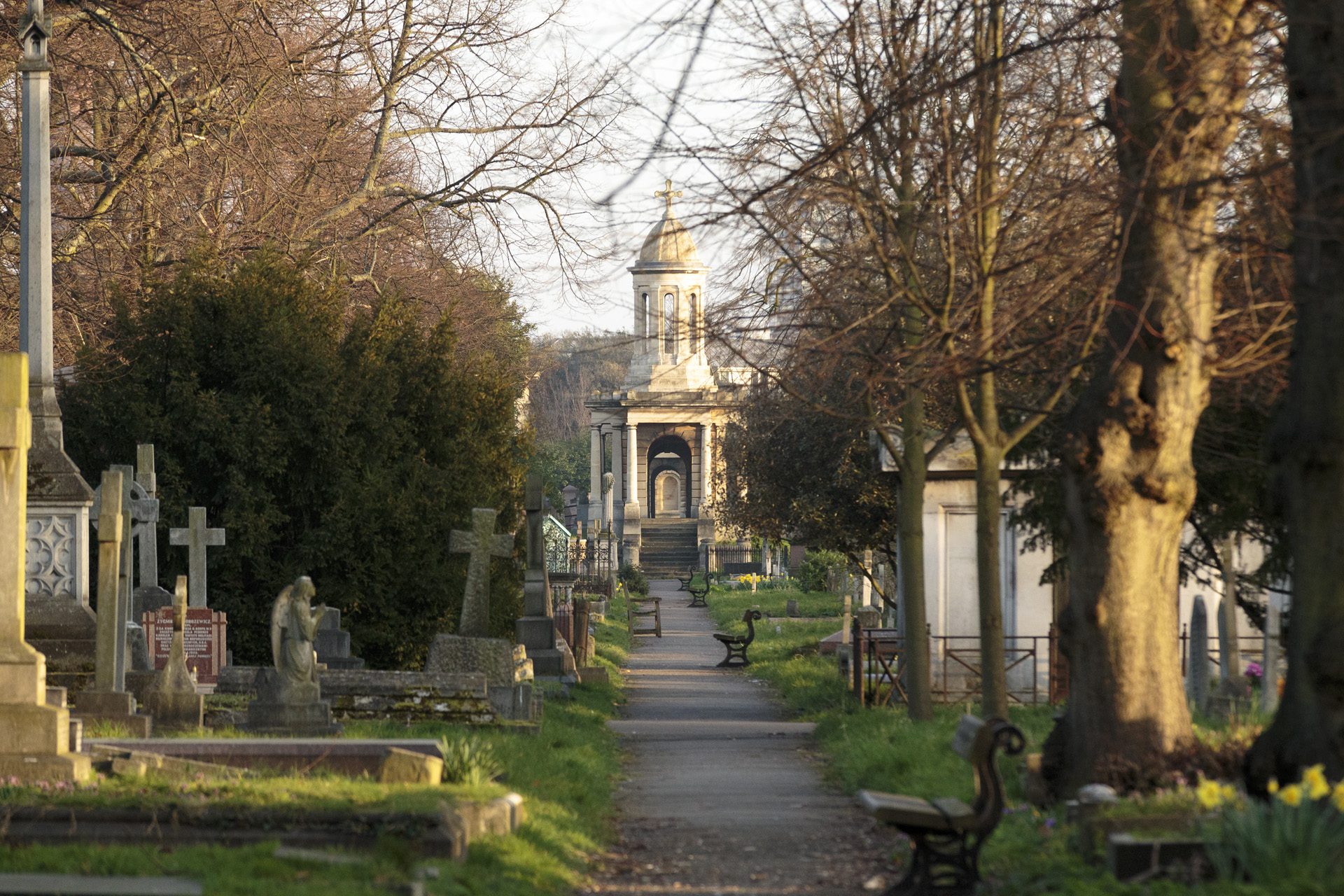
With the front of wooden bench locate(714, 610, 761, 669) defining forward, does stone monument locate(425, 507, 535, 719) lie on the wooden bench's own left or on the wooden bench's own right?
on the wooden bench's own left

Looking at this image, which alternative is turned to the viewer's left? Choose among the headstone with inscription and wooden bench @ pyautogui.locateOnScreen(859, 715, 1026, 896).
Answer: the wooden bench

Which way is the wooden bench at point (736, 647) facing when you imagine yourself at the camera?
facing to the left of the viewer

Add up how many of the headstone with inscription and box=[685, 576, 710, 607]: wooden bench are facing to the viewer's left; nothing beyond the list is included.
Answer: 1

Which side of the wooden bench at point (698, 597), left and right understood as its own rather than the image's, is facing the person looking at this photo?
left

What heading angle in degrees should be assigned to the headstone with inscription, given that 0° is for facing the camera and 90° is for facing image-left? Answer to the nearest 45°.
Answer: approximately 0°

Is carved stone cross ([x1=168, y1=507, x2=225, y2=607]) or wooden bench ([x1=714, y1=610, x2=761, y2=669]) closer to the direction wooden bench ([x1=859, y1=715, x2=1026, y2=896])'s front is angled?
the carved stone cross

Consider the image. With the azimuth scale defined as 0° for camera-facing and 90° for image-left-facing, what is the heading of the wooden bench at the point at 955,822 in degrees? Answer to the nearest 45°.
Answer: approximately 90°
